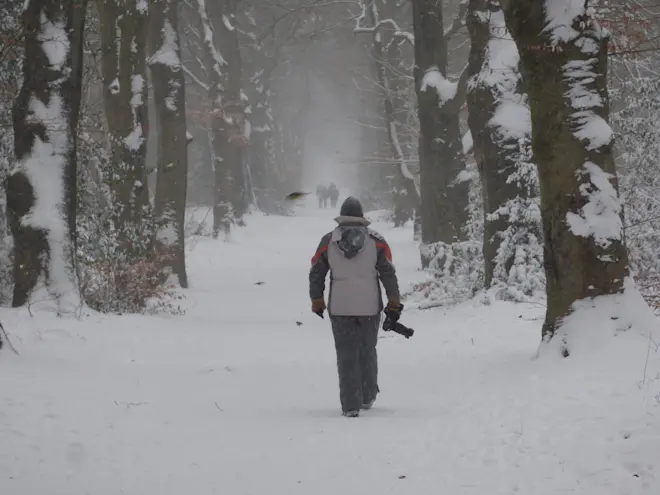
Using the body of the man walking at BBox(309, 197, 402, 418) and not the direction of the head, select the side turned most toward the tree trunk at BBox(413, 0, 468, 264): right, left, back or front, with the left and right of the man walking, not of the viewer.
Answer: front

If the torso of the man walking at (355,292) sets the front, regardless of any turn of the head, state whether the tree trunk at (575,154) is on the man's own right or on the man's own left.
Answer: on the man's own right

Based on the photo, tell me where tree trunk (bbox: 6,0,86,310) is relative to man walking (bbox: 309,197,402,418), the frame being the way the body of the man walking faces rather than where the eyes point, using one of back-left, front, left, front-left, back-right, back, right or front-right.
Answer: front-left

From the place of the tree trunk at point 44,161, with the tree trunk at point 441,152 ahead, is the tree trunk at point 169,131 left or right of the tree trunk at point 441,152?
left

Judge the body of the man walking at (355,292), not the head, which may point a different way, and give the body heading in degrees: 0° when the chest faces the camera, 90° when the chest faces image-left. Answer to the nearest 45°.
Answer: approximately 180°

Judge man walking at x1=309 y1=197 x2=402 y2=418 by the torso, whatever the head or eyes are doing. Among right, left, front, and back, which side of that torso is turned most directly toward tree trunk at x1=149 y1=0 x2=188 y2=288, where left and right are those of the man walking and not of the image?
front

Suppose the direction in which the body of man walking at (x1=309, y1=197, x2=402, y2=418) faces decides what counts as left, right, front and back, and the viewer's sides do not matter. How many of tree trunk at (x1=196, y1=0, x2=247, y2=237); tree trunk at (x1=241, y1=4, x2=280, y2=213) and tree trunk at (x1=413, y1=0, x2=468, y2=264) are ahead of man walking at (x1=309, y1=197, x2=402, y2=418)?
3

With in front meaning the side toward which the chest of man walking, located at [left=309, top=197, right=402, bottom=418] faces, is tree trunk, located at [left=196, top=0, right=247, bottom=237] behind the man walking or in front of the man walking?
in front
